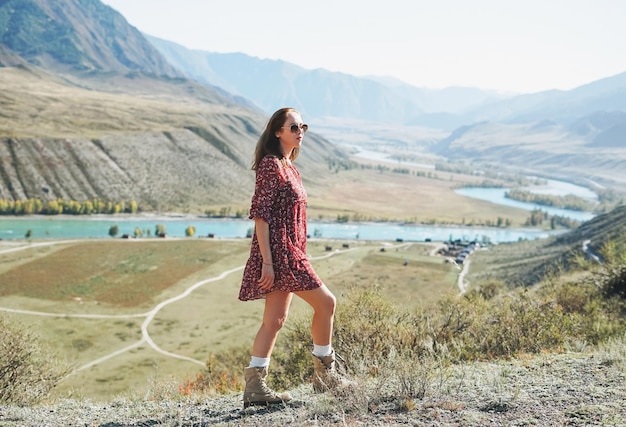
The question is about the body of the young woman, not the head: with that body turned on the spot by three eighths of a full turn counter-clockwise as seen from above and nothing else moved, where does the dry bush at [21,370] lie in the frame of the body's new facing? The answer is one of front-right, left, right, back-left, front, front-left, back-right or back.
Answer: front

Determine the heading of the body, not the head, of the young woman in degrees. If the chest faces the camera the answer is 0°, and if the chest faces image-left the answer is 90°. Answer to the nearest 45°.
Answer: approximately 270°
